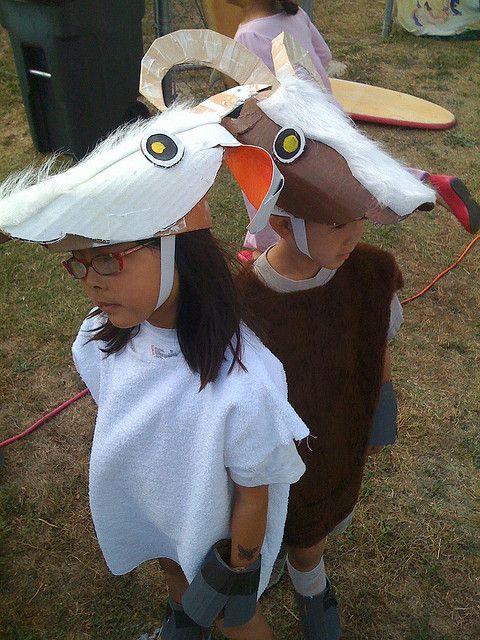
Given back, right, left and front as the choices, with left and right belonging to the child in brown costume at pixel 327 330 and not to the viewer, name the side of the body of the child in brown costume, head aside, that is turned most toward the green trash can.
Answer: back

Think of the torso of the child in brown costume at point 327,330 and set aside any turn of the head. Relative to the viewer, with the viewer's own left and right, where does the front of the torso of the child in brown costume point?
facing the viewer and to the right of the viewer

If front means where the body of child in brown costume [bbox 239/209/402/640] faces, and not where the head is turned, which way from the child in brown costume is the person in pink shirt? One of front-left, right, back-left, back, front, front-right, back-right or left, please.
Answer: back-left

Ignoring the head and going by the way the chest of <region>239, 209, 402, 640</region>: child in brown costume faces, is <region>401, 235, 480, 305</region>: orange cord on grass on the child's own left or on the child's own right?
on the child's own left

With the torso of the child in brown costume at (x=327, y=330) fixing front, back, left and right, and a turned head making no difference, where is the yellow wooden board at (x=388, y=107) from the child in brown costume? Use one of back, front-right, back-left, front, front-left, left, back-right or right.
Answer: back-left

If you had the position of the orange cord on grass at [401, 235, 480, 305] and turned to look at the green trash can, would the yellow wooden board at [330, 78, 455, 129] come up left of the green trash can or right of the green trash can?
right

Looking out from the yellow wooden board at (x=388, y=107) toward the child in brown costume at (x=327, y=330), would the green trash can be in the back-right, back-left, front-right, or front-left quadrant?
front-right
